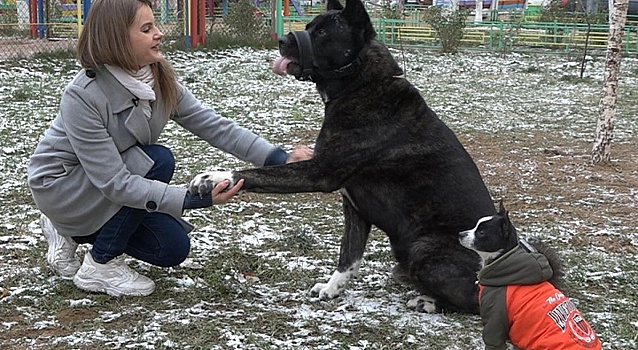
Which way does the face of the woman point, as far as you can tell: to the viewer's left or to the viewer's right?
to the viewer's right

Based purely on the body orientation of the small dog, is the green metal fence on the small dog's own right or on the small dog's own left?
on the small dog's own right

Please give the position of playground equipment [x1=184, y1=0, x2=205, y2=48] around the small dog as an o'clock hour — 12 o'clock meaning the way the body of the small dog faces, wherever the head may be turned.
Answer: The playground equipment is roughly at 2 o'clock from the small dog.

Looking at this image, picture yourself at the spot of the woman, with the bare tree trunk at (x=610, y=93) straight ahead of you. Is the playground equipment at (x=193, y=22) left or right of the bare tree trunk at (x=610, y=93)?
left

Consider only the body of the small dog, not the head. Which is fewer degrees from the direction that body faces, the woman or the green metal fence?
the woman

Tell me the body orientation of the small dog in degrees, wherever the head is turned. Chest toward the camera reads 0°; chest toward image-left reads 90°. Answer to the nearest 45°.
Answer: approximately 90°

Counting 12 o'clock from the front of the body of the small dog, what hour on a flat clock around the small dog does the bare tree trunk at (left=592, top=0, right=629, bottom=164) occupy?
The bare tree trunk is roughly at 3 o'clock from the small dog.
